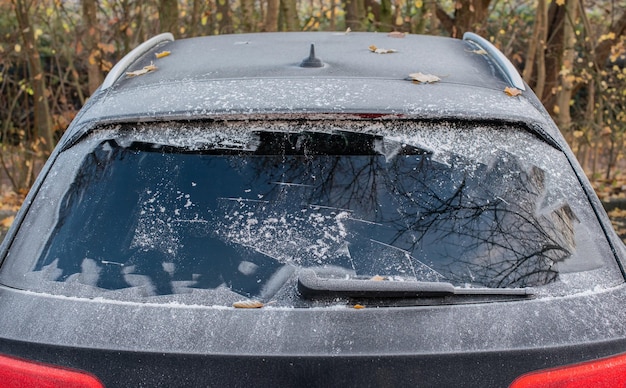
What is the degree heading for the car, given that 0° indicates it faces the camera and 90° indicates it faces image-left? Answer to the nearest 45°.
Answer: approximately 180°
